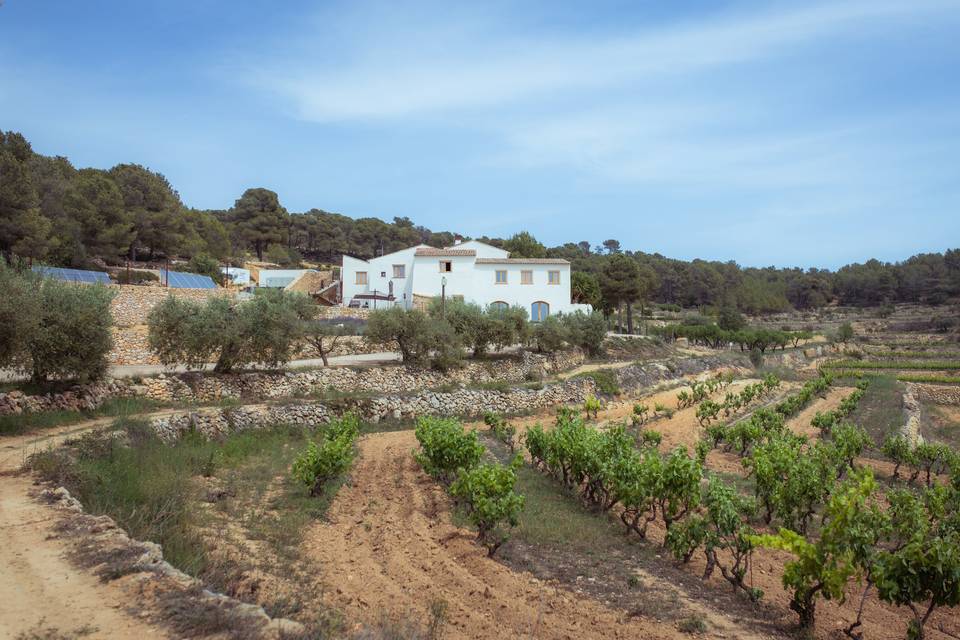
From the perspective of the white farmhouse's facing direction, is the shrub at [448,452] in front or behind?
in front

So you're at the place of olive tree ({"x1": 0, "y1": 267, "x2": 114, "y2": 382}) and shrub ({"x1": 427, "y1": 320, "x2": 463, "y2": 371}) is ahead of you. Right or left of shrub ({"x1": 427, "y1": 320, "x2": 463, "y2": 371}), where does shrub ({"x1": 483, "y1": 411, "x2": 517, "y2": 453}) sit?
right

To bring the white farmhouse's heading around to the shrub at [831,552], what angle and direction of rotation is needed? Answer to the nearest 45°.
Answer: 0° — it already faces it

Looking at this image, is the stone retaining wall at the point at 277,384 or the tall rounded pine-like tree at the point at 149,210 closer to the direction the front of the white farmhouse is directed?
the stone retaining wall

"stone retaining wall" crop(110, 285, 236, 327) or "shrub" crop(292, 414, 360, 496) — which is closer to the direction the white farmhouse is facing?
the shrub

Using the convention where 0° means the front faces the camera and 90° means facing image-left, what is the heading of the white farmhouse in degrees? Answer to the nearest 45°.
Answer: approximately 0°

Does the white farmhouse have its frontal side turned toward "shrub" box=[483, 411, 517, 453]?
yes

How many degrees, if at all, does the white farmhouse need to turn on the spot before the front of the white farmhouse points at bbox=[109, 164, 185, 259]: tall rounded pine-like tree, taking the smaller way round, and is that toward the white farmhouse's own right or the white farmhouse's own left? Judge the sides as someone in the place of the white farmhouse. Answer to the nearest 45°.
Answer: approximately 90° to the white farmhouse's own right

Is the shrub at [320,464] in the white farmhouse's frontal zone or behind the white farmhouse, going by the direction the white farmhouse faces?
frontal zone
